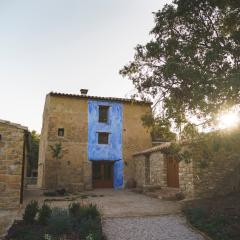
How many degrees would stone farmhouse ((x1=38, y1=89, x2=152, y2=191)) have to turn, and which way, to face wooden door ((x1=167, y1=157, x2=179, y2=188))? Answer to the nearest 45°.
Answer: approximately 45° to its left

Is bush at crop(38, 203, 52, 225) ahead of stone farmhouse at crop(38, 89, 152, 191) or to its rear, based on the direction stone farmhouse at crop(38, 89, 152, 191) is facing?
ahead

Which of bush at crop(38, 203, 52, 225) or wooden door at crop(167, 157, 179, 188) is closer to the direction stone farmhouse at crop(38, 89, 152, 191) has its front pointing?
the bush

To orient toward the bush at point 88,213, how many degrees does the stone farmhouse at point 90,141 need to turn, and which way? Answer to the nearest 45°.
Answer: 0° — it already faces it

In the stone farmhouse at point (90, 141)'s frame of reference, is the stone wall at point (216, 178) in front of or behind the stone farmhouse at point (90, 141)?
in front

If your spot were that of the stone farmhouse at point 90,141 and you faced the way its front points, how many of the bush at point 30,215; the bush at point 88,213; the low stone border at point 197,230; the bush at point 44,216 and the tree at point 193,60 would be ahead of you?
5

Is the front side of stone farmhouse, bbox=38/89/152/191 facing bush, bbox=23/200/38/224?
yes

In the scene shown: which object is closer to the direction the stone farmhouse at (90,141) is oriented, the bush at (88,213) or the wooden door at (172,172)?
the bush

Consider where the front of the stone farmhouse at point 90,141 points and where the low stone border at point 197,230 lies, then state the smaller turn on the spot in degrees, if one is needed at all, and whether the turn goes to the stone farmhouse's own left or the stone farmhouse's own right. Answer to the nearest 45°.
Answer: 0° — it already faces it

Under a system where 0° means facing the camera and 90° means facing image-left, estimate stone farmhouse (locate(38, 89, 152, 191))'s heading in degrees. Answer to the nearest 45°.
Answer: approximately 0°

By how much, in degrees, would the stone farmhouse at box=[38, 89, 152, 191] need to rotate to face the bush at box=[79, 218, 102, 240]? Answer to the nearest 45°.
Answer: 0° — it already faces it
